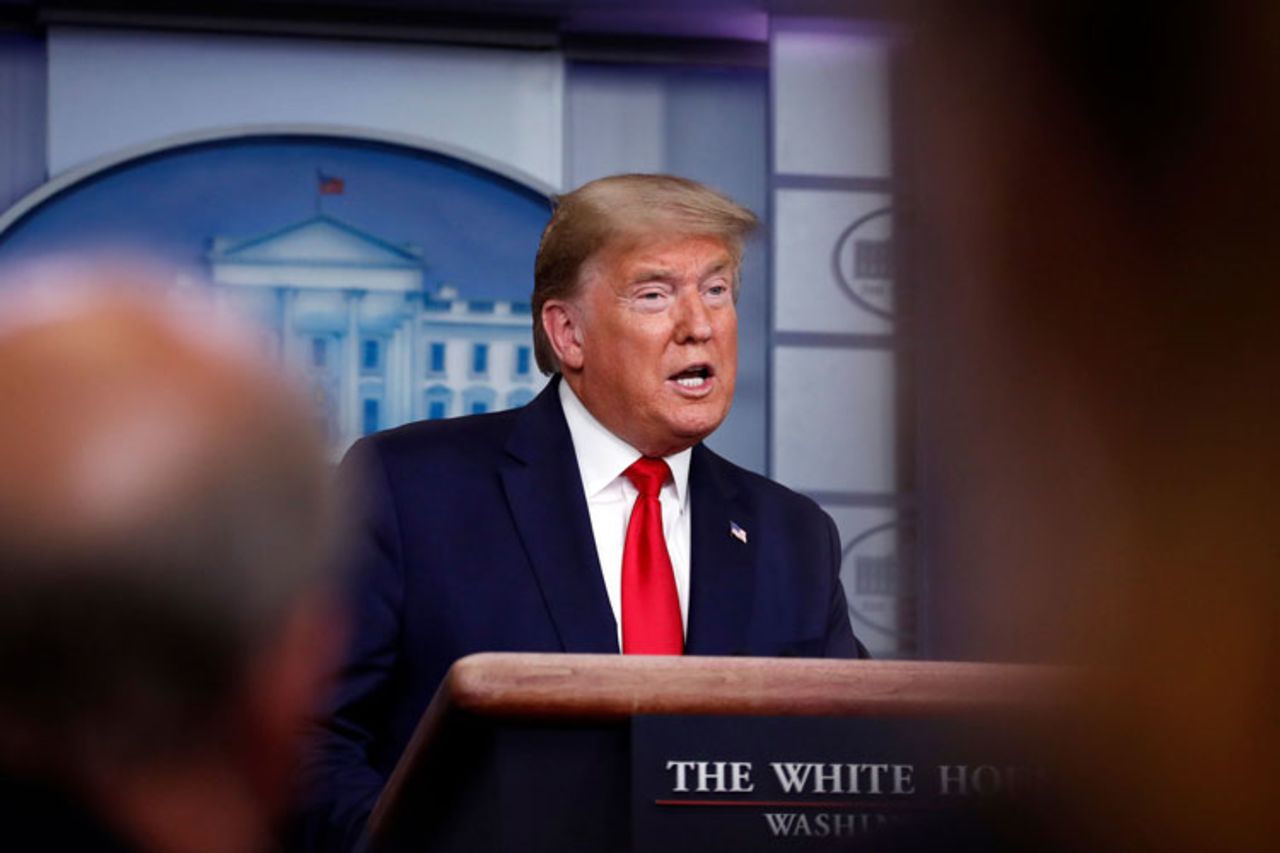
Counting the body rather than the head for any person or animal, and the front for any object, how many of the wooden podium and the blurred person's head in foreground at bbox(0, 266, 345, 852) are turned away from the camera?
1

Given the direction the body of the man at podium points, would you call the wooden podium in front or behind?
in front

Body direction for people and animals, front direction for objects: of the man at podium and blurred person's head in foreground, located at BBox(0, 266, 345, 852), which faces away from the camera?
the blurred person's head in foreground

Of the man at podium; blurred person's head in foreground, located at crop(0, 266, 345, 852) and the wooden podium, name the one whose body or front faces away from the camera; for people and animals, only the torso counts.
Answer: the blurred person's head in foreground

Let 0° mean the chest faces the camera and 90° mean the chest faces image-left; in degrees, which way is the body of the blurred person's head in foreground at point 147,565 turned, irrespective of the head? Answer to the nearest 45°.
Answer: approximately 180°

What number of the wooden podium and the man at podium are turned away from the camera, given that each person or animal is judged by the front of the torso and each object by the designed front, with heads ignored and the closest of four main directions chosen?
0

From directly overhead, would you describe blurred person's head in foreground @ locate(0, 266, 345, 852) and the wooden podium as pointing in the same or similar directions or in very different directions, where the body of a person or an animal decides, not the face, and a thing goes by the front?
very different directions

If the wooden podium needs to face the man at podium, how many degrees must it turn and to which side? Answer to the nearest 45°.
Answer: approximately 135° to its left

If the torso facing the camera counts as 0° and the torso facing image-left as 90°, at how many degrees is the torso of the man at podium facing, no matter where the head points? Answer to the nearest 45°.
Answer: approximately 315°

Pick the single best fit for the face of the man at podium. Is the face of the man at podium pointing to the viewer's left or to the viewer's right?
to the viewer's right
